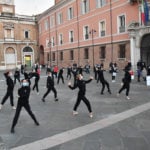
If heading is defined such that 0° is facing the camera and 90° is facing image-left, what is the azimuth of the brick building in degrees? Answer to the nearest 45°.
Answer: approximately 45°
